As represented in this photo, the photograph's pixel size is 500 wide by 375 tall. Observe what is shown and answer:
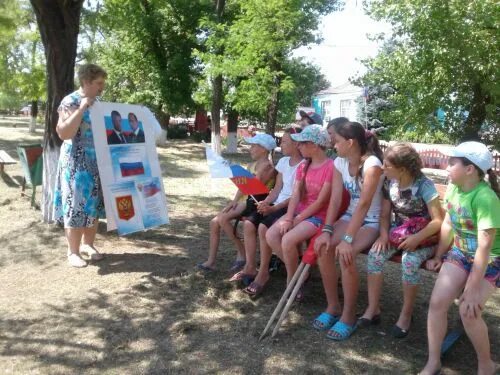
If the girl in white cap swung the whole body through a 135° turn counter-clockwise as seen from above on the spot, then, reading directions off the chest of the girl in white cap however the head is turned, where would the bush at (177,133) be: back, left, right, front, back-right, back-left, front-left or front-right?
back-left

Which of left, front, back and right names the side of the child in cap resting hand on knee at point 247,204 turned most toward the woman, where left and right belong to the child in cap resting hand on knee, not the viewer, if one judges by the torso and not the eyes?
front

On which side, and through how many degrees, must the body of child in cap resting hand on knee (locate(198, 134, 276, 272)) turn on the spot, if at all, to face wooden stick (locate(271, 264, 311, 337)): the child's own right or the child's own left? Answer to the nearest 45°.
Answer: approximately 90° to the child's own left

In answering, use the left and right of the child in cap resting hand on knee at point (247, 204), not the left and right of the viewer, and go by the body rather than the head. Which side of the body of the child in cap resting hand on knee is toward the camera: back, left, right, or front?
left

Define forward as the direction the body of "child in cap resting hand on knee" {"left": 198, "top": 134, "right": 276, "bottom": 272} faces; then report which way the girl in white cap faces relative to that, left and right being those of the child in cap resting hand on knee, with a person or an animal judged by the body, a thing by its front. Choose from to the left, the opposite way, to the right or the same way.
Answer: the same way

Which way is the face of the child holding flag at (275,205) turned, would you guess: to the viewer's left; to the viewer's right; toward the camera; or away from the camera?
to the viewer's left

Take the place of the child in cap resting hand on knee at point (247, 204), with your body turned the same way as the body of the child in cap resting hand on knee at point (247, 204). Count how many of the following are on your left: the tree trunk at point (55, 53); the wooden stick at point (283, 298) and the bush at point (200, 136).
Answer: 1

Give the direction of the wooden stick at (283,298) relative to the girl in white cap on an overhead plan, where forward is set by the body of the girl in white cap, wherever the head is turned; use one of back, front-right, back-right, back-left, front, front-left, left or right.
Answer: front-right

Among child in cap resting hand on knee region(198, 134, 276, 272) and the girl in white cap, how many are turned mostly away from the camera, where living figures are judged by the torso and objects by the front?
0

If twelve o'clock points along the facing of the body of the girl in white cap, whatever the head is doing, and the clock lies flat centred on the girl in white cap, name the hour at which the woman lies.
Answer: The woman is roughly at 2 o'clock from the girl in white cap.

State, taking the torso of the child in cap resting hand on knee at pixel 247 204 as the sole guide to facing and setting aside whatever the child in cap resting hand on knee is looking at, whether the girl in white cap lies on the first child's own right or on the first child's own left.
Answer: on the first child's own left

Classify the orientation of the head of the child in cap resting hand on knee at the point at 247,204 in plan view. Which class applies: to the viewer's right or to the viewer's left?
to the viewer's left

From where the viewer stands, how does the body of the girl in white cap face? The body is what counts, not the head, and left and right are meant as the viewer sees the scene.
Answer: facing the viewer and to the left of the viewer

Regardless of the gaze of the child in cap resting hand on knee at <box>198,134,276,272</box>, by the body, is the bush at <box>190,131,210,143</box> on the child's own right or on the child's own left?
on the child's own right

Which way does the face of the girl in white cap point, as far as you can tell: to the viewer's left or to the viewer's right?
to the viewer's left
